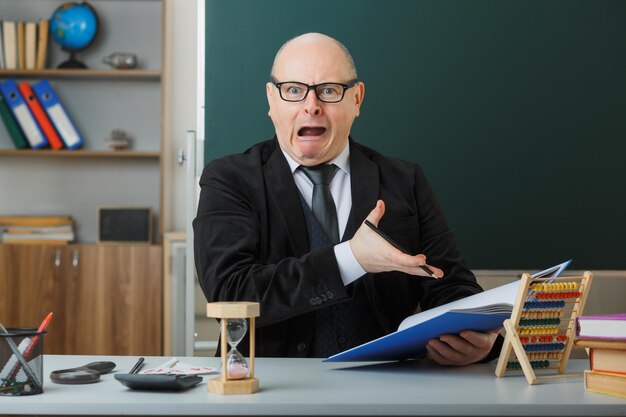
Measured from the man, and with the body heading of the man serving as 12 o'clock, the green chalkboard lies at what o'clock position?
The green chalkboard is roughly at 7 o'clock from the man.

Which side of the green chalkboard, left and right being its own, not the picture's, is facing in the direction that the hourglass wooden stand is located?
front

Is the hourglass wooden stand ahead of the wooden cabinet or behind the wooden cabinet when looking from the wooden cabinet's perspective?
ahead

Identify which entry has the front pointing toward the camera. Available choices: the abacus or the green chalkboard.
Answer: the green chalkboard

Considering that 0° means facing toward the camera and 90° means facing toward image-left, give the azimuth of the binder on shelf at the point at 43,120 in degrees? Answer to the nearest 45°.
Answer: approximately 0°

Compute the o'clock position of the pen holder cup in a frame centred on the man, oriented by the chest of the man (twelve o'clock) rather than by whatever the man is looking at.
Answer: The pen holder cup is roughly at 1 o'clock from the man.

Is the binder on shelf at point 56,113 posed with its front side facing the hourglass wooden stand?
yes

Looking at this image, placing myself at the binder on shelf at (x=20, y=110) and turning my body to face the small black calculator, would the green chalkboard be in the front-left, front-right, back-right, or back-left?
front-left

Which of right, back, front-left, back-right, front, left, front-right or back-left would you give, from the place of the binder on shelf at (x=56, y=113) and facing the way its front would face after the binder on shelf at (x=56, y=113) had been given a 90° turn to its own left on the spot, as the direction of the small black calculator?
right

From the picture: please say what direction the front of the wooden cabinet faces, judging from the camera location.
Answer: facing the viewer

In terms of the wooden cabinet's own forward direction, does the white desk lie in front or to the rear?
in front

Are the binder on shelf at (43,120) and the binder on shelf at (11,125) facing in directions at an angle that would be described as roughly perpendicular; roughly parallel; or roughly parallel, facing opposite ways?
roughly parallel
